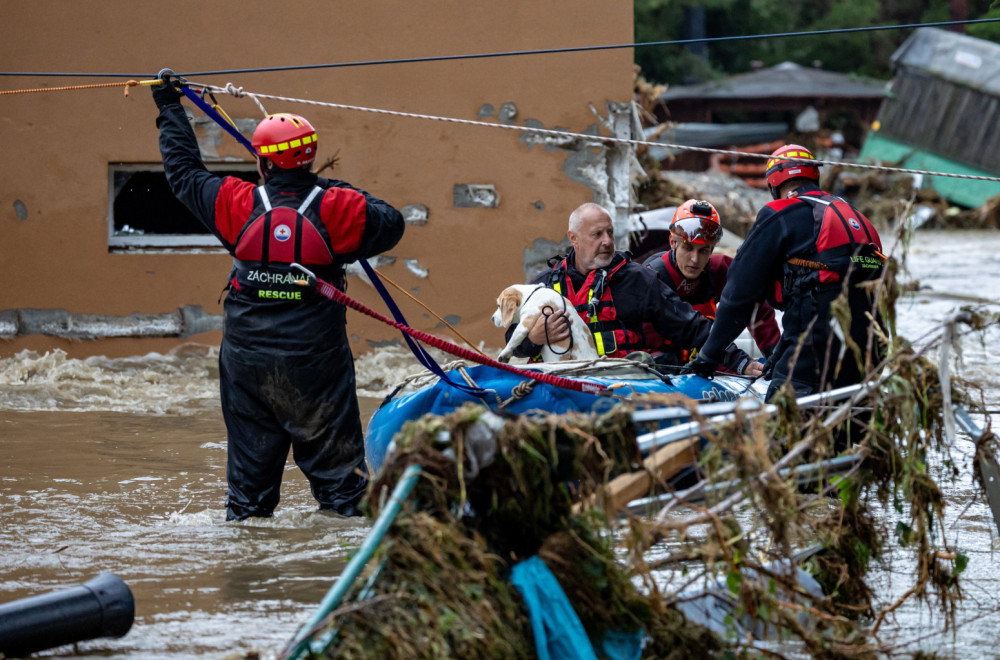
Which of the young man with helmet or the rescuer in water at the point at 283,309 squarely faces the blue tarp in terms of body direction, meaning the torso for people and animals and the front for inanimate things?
the young man with helmet

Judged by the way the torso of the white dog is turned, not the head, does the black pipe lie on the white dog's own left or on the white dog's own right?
on the white dog's own left

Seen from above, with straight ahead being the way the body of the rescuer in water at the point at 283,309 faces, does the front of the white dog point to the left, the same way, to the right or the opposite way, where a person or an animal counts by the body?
to the left

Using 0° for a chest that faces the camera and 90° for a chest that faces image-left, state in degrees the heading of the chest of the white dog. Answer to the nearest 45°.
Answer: approximately 90°

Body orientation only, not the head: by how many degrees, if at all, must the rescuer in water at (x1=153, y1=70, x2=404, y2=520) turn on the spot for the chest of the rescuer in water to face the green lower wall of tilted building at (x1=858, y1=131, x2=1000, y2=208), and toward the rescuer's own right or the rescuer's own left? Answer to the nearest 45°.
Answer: approximately 45° to the rescuer's own right

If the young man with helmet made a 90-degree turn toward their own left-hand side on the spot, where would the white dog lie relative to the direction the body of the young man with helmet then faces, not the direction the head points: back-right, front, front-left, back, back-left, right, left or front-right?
back-right

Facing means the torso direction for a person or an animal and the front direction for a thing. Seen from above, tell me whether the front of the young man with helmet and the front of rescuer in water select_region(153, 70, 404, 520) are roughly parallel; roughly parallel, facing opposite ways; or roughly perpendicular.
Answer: roughly parallel, facing opposite ways

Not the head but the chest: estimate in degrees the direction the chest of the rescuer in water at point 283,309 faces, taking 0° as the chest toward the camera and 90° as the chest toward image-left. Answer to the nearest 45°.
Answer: approximately 180°

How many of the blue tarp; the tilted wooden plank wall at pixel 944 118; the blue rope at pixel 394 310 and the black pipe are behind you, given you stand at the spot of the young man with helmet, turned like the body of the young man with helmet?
1

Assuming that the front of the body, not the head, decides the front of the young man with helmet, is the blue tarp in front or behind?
in front

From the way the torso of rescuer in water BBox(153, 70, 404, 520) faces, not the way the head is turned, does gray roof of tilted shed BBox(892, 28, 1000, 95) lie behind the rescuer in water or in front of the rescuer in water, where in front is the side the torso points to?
in front

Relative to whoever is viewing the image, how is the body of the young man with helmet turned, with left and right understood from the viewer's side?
facing the viewer
